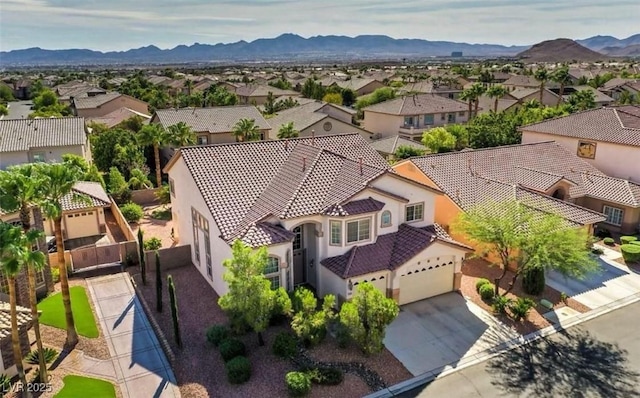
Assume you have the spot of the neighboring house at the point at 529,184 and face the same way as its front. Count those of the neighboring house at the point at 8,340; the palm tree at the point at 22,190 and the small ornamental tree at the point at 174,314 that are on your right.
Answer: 3

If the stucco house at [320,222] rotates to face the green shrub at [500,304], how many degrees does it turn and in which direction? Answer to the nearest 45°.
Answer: approximately 45° to its left

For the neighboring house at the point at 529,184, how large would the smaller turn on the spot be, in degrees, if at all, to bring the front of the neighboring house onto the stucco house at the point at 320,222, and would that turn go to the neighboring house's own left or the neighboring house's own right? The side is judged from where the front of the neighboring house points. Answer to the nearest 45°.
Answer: approximately 90° to the neighboring house's own right

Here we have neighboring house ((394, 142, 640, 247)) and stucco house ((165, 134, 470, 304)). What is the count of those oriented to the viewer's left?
0

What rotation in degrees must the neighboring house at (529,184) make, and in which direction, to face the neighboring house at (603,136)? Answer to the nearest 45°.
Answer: approximately 90° to its left

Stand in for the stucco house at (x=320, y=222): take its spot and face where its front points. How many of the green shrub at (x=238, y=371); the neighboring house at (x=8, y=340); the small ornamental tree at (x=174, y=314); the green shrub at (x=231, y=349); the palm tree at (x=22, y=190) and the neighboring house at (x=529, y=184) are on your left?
1

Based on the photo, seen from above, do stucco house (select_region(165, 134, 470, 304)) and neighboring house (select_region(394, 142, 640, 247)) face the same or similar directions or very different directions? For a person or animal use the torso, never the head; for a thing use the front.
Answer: same or similar directions

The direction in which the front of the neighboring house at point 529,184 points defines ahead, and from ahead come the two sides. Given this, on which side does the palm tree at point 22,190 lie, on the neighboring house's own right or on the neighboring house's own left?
on the neighboring house's own right

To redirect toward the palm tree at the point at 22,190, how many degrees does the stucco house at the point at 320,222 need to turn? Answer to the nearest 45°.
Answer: approximately 90° to its right

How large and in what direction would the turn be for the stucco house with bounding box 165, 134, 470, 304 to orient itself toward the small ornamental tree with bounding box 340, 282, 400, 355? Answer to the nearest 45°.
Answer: approximately 45° to its right

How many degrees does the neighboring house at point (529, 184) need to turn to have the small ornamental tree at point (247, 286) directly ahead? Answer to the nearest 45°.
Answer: approximately 90° to its right

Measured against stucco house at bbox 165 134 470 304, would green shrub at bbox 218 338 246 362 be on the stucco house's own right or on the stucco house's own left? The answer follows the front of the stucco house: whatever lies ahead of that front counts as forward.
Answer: on the stucco house's own right

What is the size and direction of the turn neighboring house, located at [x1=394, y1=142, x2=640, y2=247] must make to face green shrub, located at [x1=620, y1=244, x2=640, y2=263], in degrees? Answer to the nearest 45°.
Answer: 0° — it already faces it

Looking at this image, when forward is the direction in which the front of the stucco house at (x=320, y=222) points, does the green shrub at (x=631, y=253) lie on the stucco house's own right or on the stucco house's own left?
on the stucco house's own left

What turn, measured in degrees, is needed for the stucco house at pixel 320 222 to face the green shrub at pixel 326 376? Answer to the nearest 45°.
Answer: approximately 45° to its right

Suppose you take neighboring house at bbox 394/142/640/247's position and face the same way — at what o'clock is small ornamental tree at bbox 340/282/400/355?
The small ornamental tree is roughly at 2 o'clock from the neighboring house.

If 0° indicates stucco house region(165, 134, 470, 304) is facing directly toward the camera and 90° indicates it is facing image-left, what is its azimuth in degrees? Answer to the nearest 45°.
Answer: approximately 315°

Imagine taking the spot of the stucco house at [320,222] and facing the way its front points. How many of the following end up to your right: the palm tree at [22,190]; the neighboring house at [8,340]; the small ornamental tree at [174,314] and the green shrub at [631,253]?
3
